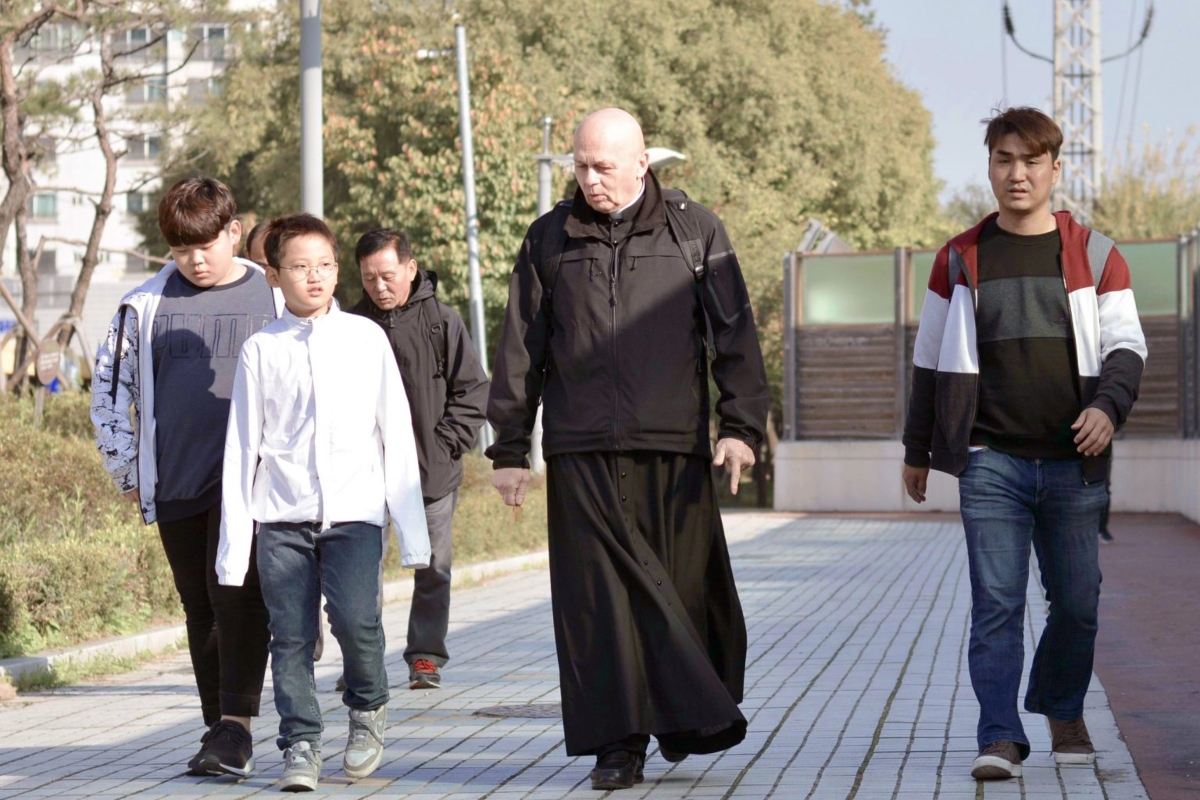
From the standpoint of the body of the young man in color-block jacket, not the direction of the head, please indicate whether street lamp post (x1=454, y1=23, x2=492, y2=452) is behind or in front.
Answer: behind

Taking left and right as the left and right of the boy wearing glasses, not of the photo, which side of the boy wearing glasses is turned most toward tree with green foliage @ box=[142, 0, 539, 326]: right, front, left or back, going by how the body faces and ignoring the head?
back

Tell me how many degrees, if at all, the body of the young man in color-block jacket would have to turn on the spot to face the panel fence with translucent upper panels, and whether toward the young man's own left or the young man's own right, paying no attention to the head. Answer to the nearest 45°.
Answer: approximately 180°

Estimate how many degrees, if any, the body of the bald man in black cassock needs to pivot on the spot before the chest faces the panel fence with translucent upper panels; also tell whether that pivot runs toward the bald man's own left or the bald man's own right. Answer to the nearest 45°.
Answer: approximately 180°

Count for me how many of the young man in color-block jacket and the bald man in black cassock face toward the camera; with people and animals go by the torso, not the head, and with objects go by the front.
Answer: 2

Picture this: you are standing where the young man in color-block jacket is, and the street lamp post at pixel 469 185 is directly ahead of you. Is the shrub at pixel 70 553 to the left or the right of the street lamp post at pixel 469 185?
left

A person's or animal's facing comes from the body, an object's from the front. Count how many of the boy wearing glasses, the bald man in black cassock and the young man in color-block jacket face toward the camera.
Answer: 3

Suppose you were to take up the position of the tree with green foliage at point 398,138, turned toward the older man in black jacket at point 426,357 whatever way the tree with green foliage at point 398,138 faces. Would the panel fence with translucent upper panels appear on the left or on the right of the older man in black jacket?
left

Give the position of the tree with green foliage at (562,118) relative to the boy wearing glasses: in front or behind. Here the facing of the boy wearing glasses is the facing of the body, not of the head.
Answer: behind

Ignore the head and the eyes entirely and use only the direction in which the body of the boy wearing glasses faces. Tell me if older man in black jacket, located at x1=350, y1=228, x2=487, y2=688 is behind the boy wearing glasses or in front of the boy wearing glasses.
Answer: behind
